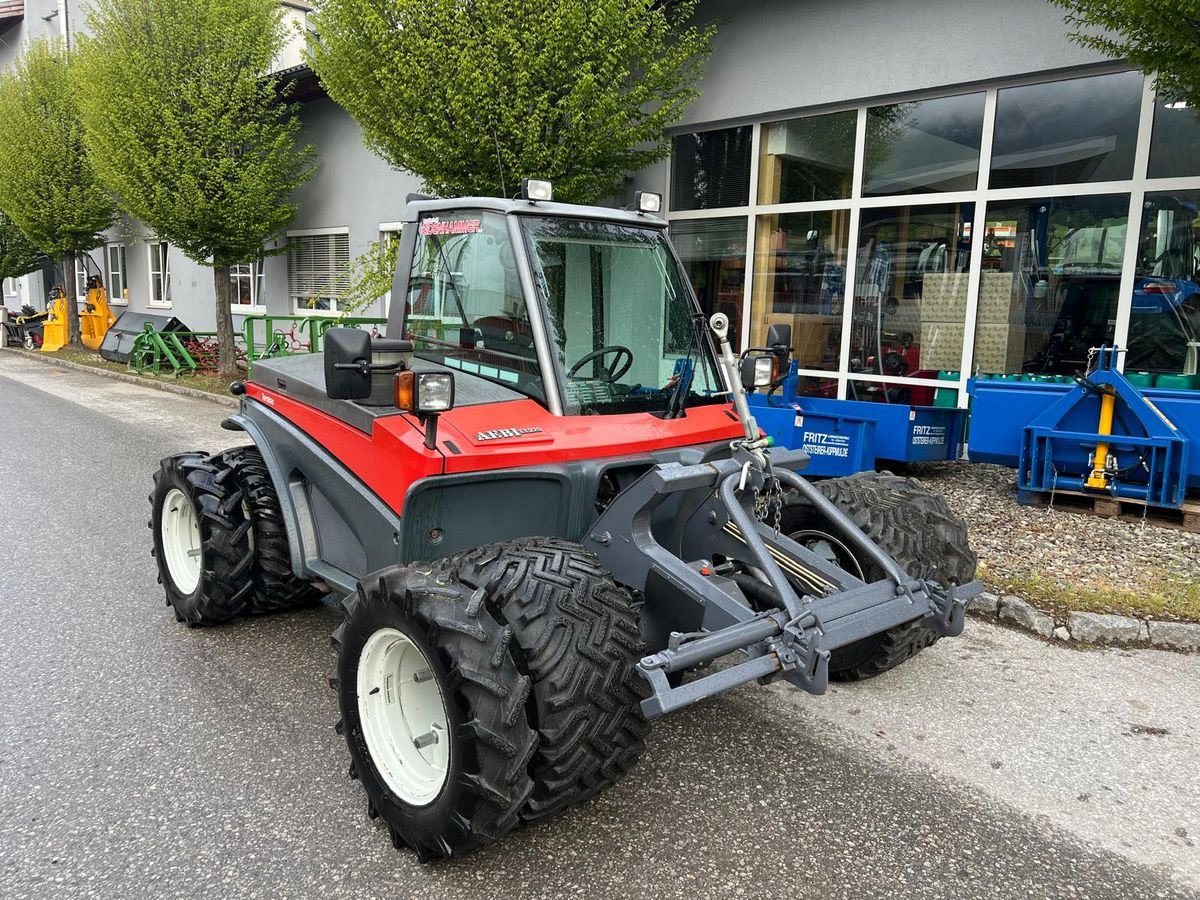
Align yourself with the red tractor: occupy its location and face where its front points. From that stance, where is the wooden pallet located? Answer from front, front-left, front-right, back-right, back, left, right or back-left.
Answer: left

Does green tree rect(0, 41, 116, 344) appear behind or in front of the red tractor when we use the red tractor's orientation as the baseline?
behind

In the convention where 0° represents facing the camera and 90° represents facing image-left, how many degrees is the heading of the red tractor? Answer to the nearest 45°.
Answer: approximately 315°

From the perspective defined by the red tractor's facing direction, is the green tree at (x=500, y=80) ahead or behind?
behind

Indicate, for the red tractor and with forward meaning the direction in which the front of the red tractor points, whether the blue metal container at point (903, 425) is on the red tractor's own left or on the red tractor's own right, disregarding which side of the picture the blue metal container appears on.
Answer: on the red tractor's own left

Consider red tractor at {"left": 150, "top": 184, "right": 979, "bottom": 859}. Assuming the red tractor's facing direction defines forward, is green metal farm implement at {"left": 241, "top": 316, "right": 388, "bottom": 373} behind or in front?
behind

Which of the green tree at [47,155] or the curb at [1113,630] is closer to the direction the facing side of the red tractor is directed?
the curb

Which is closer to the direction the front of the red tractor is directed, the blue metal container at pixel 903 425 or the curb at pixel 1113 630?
the curb

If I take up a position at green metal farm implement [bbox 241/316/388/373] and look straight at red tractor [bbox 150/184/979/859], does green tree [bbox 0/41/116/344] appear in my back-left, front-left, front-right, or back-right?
back-right

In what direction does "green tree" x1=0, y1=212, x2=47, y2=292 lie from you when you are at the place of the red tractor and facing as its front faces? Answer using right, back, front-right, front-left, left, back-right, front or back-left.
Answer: back

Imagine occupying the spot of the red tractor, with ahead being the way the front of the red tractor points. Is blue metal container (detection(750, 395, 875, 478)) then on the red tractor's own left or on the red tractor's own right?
on the red tractor's own left

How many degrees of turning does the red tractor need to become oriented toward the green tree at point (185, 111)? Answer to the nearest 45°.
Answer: approximately 180°

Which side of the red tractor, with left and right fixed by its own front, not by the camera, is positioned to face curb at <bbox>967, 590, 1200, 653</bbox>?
left
